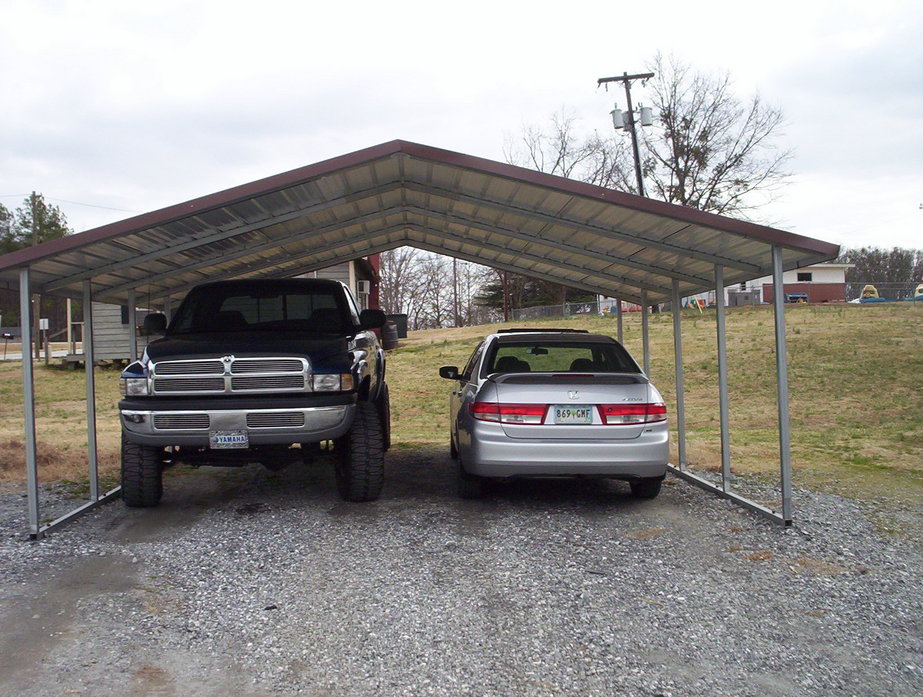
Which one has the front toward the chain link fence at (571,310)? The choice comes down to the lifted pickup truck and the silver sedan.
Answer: the silver sedan

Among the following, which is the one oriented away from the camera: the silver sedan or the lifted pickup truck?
the silver sedan

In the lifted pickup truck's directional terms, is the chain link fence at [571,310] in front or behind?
behind

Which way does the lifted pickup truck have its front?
toward the camera

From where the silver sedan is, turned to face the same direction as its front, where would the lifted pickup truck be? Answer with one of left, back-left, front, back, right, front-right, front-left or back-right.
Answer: left

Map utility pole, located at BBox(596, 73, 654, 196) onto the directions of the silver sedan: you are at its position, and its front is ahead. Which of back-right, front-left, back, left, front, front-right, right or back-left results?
front

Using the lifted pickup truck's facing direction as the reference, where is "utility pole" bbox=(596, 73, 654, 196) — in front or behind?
behind

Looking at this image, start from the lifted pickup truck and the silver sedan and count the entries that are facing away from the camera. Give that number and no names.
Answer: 1

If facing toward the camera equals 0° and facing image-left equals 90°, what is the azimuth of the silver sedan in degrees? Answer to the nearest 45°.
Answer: approximately 180°

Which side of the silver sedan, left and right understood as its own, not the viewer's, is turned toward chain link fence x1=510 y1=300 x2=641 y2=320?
front

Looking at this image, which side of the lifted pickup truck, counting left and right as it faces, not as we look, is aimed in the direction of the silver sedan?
left

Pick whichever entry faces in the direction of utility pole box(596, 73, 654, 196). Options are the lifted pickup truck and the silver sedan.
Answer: the silver sedan

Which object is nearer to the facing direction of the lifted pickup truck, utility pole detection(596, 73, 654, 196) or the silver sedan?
the silver sedan

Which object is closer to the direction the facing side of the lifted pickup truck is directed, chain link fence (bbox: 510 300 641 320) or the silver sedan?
the silver sedan
